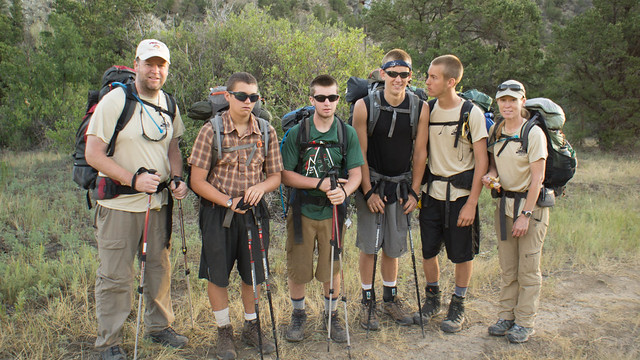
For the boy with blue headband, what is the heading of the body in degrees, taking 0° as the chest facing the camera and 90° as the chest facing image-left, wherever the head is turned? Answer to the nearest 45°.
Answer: approximately 0°

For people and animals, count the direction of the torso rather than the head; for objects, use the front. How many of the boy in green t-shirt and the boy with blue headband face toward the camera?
2

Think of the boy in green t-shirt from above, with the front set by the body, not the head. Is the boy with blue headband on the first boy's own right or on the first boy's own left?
on the first boy's own left

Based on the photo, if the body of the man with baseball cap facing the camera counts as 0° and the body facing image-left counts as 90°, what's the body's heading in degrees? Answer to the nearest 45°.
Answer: approximately 315°

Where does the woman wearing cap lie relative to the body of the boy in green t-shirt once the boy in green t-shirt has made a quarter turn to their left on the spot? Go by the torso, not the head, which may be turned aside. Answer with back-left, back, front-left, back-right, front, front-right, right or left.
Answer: front

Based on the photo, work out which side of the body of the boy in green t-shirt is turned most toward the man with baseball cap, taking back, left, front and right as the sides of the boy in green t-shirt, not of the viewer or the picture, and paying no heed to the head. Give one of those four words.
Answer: right

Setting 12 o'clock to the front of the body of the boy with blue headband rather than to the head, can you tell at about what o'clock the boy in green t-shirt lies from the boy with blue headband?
The boy in green t-shirt is roughly at 2 o'clock from the boy with blue headband.

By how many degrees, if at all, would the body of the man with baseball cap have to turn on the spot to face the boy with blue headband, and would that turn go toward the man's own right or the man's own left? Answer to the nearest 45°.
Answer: approximately 45° to the man's own left

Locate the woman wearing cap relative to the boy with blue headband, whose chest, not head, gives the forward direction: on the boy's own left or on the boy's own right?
on the boy's own left
